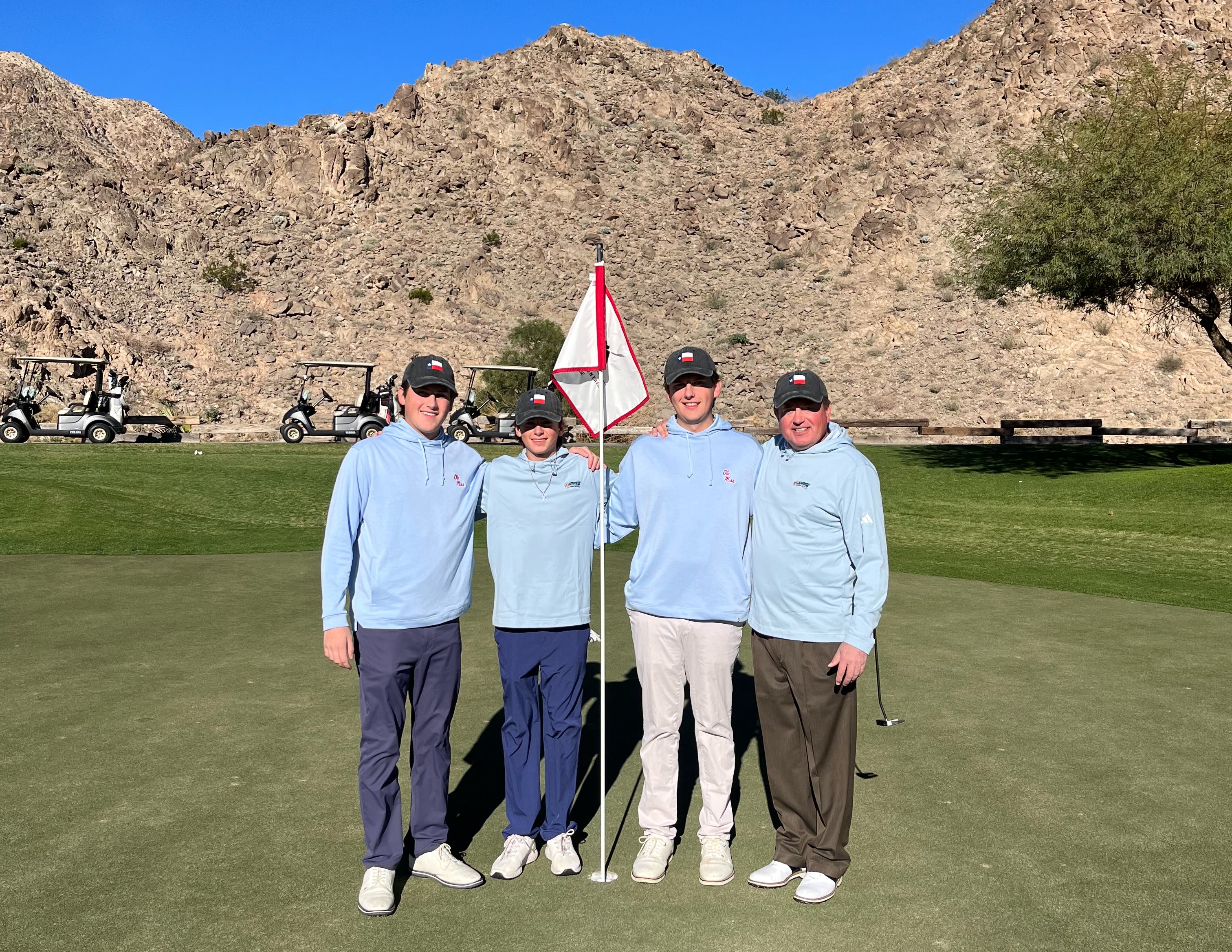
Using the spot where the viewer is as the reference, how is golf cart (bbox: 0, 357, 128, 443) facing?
facing to the left of the viewer

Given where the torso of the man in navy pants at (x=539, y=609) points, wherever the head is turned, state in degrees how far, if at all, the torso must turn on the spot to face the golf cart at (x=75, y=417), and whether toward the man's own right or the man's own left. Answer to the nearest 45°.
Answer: approximately 135° to the man's own right

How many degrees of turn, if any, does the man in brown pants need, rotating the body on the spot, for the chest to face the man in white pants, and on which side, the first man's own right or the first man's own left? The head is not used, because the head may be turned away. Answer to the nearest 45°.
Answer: approximately 45° to the first man's own right

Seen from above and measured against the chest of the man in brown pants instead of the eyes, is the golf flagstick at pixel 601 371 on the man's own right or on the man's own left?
on the man's own right

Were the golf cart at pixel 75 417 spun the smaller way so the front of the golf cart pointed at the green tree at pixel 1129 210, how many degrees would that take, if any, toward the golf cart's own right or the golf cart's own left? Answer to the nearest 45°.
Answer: approximately 135° to the golf cart's own left

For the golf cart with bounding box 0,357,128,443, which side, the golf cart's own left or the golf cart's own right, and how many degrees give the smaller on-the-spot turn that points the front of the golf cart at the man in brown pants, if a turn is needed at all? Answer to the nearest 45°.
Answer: approximately 90° to the golf cart's own left

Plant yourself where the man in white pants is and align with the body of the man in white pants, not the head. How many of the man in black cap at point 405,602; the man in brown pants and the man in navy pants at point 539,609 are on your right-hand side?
2

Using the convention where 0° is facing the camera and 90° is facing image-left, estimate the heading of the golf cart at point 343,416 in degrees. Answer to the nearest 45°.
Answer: approximately 90°

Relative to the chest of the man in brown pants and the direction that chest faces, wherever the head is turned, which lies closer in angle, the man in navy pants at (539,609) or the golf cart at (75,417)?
the man in navy pants
